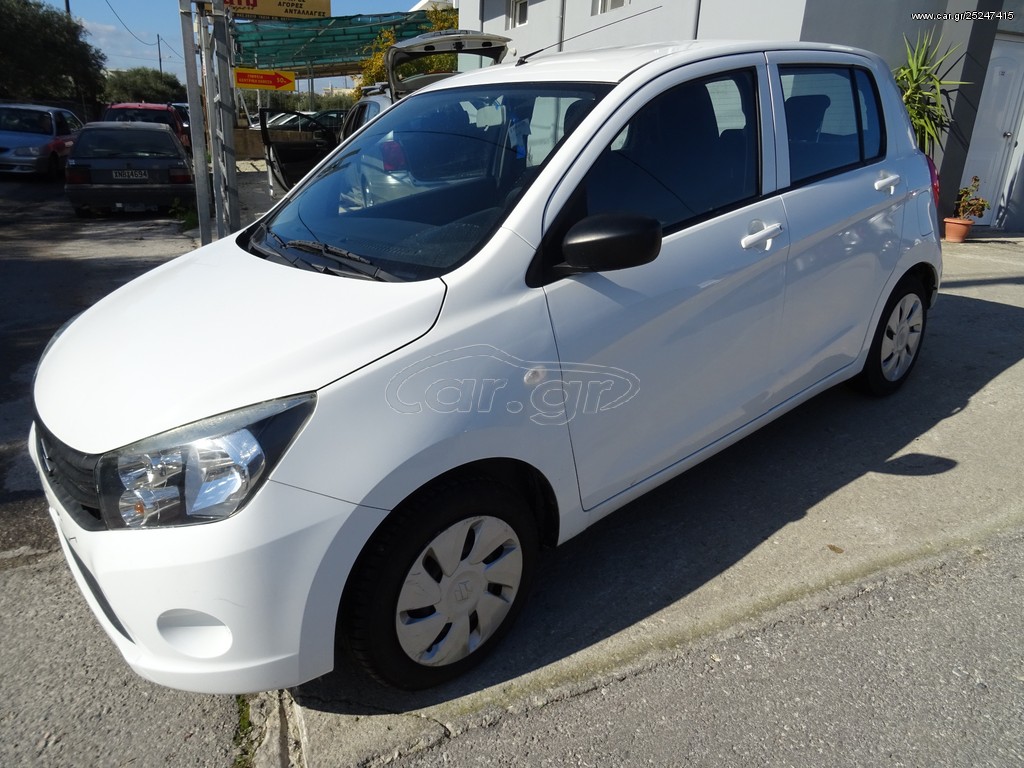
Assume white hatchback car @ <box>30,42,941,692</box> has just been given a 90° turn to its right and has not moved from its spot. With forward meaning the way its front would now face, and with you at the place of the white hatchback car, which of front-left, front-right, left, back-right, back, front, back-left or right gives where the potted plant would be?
right

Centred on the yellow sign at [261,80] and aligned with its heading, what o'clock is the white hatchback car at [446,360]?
The white hatchback car is roughly at 12 o'clock from the yellow sign.

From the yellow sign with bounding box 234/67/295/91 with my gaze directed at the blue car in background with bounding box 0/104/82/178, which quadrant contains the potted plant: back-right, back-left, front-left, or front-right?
back-right

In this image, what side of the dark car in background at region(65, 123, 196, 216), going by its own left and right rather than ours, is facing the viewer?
back

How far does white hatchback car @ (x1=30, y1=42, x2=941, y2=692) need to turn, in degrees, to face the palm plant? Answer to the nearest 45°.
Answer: approximately 180°

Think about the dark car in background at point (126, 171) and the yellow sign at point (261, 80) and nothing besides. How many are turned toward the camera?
1

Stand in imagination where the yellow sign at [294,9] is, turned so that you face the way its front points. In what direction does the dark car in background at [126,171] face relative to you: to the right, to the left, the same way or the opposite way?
the opposite way

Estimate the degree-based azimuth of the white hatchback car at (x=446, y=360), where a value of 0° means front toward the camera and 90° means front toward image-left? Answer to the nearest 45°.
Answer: approximately 45°

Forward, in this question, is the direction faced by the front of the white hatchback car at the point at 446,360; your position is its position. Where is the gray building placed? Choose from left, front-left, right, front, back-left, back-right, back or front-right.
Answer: back

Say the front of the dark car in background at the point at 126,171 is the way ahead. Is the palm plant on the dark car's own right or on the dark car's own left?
on the dark car's own right

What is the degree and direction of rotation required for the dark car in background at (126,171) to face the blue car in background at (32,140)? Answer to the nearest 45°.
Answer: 0° — it already faces it

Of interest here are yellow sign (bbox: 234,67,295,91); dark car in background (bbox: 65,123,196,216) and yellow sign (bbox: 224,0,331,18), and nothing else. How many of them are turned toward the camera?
2

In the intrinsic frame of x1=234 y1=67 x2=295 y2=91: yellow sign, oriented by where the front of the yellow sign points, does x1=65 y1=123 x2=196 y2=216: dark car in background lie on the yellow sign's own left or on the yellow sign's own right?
on the yellow sign's own right

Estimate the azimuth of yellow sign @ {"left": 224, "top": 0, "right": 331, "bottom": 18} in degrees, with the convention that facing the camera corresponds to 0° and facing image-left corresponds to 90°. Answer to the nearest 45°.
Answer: approximately 0°
